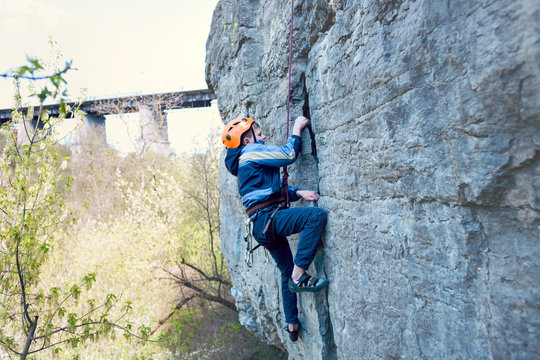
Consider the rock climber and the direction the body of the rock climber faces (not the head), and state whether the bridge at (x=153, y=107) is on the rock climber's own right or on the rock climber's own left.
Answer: on the rock climber's own left

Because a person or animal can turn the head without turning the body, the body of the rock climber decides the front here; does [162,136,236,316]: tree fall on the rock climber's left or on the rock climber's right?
on the rock climber's left

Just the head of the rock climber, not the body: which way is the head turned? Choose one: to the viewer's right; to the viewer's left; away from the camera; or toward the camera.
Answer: to the viewer's right

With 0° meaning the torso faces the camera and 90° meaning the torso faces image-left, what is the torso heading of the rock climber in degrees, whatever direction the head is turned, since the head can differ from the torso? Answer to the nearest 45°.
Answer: approximately 270°
